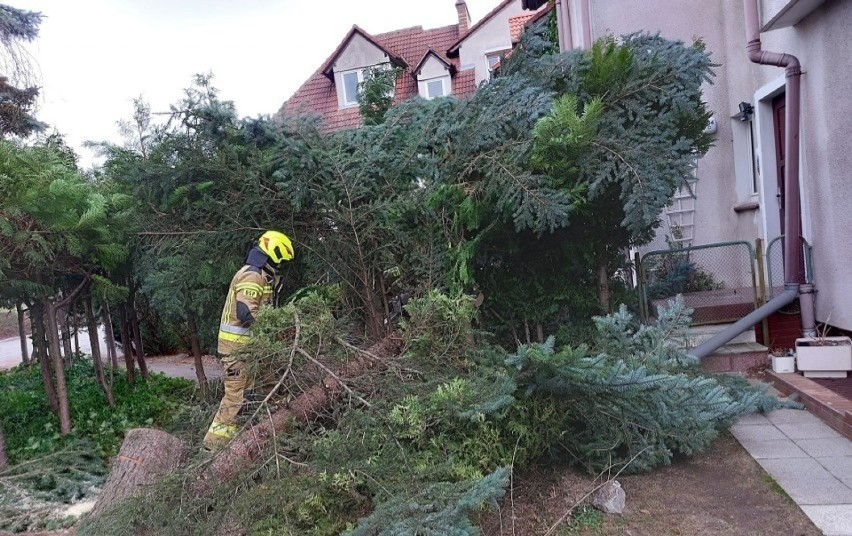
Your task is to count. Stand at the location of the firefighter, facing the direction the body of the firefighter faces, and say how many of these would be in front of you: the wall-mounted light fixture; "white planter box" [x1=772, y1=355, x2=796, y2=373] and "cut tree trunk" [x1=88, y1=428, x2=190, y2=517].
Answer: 2

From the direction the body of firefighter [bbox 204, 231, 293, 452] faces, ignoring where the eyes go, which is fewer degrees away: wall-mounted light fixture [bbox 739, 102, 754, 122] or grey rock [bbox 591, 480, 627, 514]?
the wall-mounted light fixture

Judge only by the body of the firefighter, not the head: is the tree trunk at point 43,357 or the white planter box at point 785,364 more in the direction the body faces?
the white planter box

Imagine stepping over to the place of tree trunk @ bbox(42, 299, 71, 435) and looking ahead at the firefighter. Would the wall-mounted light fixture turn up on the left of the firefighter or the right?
left

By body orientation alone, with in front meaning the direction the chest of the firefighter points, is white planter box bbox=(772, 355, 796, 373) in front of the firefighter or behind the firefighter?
in front

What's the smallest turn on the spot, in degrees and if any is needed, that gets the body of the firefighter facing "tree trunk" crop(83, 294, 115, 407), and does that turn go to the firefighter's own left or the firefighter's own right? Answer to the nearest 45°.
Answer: approximately 135° to the firefighter's own left

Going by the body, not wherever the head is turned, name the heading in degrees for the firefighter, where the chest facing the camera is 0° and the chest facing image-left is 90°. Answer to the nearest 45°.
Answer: approximately 270°

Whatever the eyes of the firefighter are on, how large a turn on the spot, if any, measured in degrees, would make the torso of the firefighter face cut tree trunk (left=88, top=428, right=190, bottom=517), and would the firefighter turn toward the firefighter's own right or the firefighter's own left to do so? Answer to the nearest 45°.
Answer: approximately 135° to the firefighter's own right

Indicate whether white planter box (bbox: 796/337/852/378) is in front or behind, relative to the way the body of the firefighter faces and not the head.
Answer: in front

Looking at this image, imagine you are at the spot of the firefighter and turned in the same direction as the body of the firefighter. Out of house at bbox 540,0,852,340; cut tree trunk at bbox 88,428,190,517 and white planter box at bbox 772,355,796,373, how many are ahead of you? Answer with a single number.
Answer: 2
